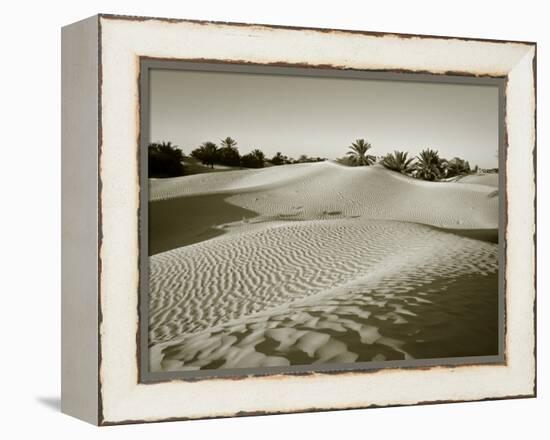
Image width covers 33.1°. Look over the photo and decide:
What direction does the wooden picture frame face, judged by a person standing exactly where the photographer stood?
facing the viewer and to the right of the viewer
